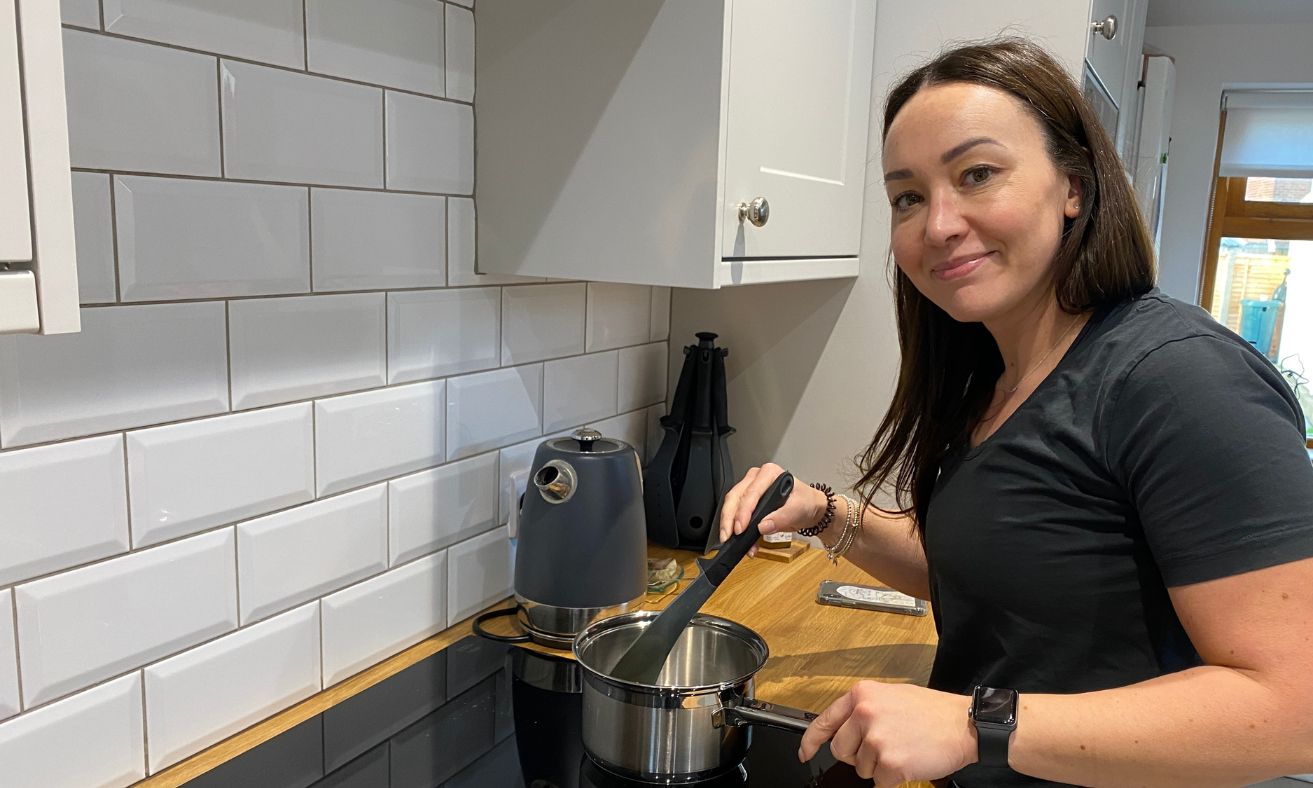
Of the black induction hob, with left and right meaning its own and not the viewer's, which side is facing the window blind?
left

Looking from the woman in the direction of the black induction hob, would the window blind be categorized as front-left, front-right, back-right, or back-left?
back-right

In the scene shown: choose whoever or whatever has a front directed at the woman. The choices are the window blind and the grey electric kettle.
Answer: the window blind

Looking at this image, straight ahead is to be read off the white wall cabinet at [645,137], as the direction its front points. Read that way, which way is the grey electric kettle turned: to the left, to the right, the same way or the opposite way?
to the right

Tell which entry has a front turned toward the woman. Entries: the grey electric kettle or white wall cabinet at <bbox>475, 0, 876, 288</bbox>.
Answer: the white wall cabinet

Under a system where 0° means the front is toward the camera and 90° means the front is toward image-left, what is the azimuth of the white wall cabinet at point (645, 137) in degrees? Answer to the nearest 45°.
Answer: approximately 315°

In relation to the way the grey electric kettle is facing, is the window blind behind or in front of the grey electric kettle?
behind

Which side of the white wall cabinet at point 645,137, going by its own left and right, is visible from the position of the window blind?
left
